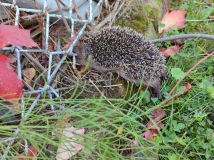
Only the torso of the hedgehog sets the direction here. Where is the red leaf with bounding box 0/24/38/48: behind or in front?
in front

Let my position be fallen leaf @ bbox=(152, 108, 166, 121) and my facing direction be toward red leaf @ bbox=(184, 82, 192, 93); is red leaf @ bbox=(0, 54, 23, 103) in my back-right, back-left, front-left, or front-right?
back-left

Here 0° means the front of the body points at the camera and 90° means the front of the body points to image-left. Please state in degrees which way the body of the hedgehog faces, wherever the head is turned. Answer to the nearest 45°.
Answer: approximately 90°

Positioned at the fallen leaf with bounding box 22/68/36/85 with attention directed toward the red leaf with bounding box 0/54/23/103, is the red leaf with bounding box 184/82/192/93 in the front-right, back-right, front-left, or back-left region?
back-left

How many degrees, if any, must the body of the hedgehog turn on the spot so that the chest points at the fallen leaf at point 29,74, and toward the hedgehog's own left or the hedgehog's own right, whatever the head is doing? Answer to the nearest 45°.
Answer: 0° — it already faces it

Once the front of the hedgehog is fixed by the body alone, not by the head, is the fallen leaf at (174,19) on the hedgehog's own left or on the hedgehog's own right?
on the hedgehog's own right
